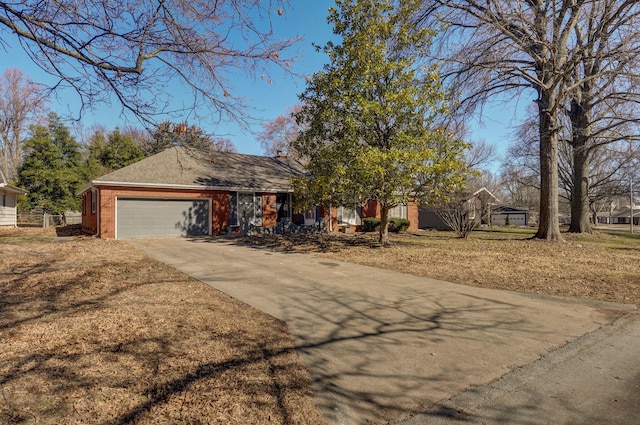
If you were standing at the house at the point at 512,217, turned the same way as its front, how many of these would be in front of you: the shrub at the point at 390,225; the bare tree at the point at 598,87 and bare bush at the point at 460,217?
3

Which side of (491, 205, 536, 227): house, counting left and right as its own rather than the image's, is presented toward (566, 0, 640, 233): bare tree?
front

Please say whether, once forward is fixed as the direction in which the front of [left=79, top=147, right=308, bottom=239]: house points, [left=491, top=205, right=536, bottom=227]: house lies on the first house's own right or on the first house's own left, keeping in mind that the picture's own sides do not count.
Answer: on the first house's own left

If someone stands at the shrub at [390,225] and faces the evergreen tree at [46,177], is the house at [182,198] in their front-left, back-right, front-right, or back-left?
front-left

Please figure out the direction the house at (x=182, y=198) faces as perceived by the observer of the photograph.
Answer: facing the viewer

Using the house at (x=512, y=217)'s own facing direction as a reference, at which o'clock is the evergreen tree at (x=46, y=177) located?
The evergreen tree is roughly at 1 o'clock from the house.

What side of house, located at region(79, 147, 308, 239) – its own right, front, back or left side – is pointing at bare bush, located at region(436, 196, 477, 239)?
left

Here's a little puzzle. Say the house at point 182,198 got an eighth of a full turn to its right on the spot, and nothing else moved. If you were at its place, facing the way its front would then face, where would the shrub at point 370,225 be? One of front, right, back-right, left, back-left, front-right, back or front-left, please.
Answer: back-left

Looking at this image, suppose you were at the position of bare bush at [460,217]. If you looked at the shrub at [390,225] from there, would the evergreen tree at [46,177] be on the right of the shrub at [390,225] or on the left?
left

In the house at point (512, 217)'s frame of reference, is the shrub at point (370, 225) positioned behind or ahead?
ahead

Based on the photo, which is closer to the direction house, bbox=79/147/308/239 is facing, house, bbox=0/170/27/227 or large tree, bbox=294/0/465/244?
the large tree

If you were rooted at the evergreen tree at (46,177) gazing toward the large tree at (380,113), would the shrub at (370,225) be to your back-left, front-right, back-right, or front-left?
front-left

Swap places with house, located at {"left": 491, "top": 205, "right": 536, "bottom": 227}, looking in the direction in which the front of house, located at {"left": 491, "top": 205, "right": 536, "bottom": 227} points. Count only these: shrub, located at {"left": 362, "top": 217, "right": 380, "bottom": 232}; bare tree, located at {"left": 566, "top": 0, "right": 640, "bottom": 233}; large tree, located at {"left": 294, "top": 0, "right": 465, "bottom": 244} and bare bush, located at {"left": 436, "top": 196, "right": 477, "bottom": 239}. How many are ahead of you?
4

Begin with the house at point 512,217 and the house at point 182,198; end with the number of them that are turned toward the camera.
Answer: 2

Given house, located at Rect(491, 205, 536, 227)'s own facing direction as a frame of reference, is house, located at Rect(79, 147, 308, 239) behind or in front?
in front

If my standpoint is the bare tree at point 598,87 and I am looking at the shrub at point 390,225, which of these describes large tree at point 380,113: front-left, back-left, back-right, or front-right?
front-left
